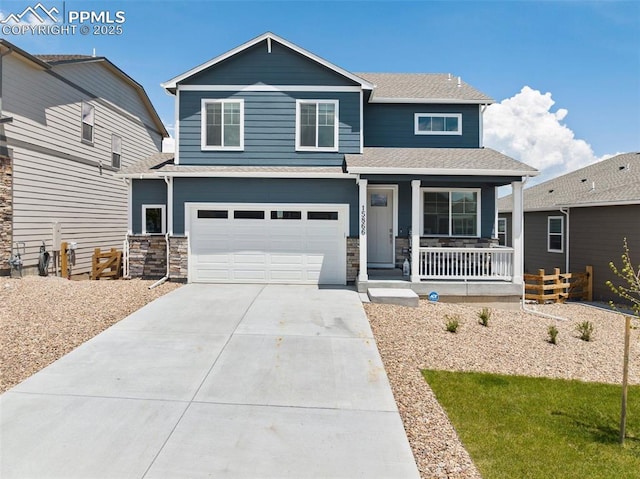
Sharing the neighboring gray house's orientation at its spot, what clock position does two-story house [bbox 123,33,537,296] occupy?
The two-story house is roughly at 3 o'clock from the neighboring gray house.

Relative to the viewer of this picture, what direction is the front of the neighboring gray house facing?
facing the viewer and to the right of the viewer

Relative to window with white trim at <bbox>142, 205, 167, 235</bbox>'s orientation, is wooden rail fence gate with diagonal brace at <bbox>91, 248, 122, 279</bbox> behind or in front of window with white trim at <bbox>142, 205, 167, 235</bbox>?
behind

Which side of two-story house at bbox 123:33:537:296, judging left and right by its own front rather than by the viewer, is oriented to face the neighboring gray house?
left

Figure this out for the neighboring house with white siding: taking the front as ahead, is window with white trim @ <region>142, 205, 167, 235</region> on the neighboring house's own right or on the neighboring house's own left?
on the neighboring house's own left

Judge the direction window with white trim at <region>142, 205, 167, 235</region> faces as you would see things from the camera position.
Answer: facing the viewer

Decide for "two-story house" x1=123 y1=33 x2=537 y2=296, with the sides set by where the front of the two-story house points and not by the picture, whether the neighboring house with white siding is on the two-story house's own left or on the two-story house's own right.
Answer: on the two-story house's own right

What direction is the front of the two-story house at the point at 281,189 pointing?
toward the camera

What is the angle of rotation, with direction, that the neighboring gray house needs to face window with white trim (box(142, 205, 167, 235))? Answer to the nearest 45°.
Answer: approximately 90° to its right

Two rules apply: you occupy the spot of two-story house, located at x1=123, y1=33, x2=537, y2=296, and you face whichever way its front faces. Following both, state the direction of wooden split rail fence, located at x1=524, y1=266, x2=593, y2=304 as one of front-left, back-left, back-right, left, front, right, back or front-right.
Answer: left

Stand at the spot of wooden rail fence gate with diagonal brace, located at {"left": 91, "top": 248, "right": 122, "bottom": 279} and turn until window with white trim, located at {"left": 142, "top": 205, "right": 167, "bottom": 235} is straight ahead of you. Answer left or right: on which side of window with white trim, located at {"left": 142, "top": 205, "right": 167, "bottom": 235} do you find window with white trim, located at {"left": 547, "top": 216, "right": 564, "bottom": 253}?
left

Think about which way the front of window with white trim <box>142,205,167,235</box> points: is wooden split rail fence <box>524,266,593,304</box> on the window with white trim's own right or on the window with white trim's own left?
on the window with white trim's own left
